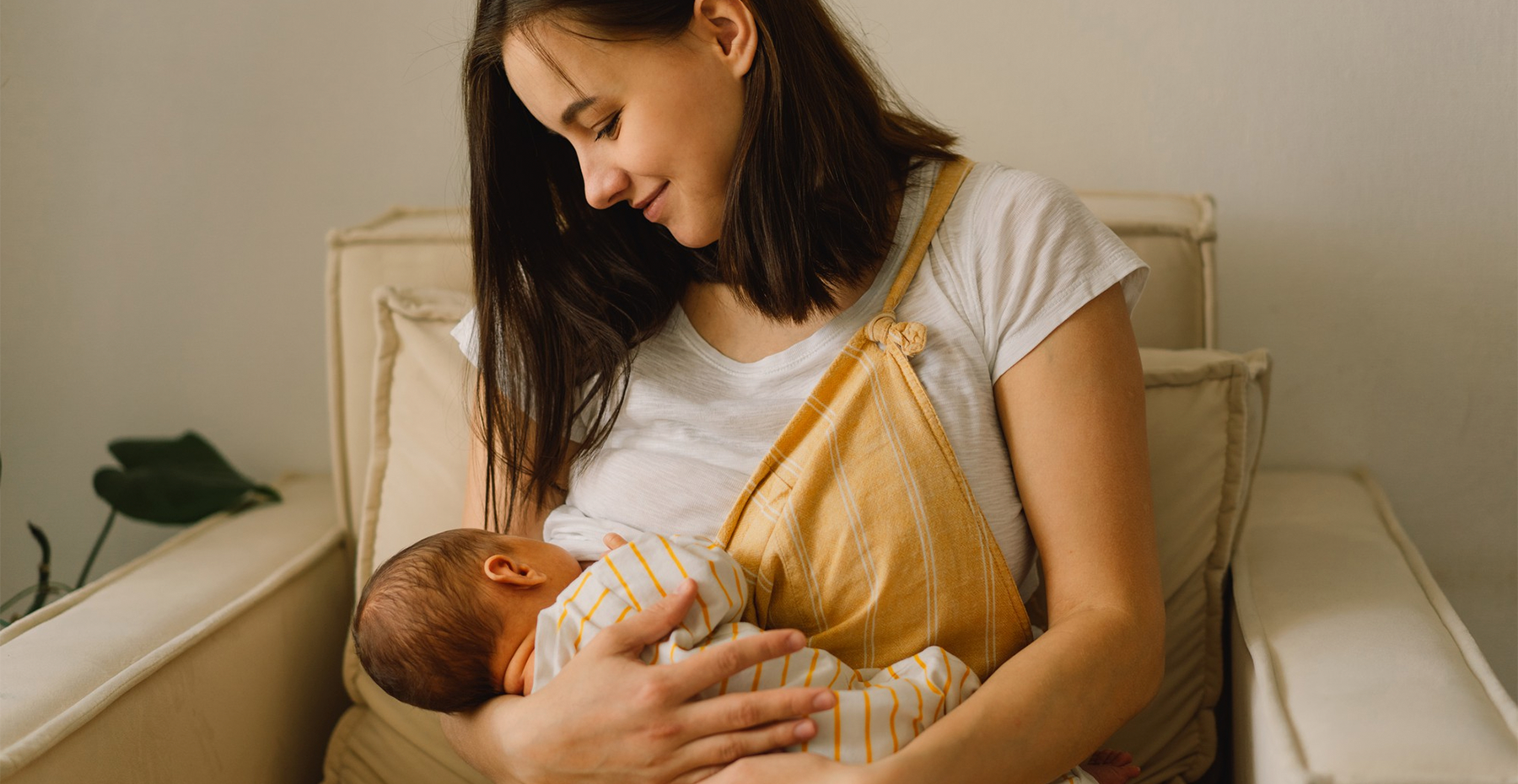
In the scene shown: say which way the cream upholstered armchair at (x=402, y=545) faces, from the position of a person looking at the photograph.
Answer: facing the viewer
